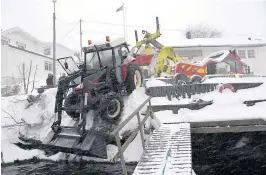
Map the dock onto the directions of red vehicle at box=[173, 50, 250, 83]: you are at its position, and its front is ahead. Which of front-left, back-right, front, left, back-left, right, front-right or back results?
right

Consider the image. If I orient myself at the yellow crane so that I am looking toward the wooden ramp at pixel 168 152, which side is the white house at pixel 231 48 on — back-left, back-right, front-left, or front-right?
back-left

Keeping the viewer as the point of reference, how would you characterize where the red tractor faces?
facing the viewer and to the left of the viewer

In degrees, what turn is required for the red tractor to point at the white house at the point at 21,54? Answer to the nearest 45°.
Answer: approximately 135° to its right

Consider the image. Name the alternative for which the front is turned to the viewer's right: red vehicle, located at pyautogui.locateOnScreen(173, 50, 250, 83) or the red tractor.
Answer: the red vehicle

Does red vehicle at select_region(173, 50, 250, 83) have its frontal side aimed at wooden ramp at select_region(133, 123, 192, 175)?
no

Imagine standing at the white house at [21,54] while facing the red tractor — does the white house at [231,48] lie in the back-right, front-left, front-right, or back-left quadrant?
front-left

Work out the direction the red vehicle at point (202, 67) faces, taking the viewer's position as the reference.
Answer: facing to the right of the viewer

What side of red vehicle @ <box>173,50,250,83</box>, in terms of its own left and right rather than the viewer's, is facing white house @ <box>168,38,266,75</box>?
left

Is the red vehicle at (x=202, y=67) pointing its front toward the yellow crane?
no

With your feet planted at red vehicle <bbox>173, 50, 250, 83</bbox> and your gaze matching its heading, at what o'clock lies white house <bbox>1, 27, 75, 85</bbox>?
The white house is roughly at 7 o'clock from the red vehicle.

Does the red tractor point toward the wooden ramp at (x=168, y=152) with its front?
no

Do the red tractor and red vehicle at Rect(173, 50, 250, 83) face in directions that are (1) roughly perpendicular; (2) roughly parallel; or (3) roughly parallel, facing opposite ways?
roughly perpendicular

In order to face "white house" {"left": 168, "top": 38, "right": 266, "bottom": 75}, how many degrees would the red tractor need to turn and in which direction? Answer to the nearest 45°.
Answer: approximately 180°

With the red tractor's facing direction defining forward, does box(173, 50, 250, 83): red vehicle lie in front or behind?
behind
